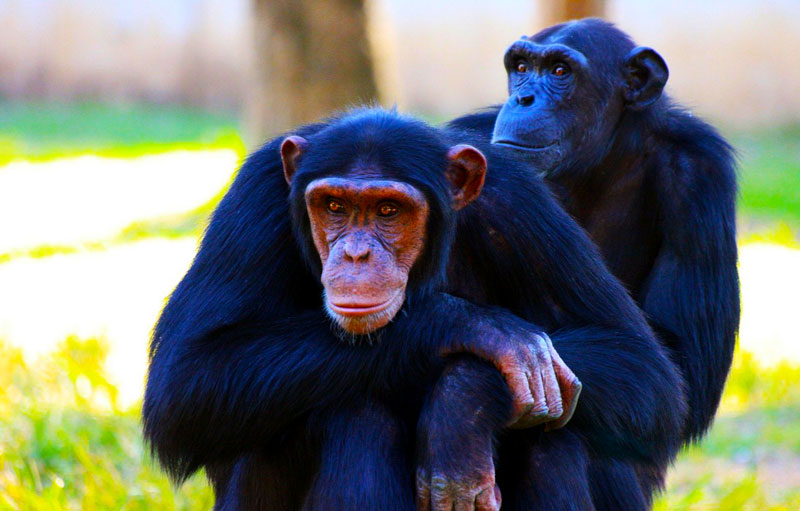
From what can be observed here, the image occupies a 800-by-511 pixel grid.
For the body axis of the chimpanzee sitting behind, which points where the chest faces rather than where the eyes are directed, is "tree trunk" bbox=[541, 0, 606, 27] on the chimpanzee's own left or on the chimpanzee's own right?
on the chimpanzee's own right

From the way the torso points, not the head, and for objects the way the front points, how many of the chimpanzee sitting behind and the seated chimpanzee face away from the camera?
0

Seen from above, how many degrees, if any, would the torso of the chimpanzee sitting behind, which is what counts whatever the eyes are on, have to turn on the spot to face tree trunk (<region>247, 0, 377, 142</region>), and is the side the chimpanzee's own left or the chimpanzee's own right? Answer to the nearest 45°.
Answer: approximately 90° to the chimpanzee's own right

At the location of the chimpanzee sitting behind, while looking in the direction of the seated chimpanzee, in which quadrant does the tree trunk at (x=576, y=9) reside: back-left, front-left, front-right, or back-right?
back-right

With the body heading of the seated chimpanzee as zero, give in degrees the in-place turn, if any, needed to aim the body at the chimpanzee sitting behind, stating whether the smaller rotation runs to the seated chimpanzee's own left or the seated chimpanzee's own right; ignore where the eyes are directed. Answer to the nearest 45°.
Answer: approximately 135° to the seated chimpanzee's own left

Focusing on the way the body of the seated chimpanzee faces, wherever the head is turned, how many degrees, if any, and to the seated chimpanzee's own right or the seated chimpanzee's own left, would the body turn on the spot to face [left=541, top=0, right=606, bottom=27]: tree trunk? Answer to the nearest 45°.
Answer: approximately 180°

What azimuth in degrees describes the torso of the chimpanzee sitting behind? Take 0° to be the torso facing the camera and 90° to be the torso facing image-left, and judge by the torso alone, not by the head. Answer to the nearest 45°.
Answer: approximately 45°

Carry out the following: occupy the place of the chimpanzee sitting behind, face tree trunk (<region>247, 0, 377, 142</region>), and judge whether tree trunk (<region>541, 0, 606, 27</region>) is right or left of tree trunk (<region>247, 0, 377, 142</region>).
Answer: right

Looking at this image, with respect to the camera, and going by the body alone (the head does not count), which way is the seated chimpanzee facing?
toward the camera
